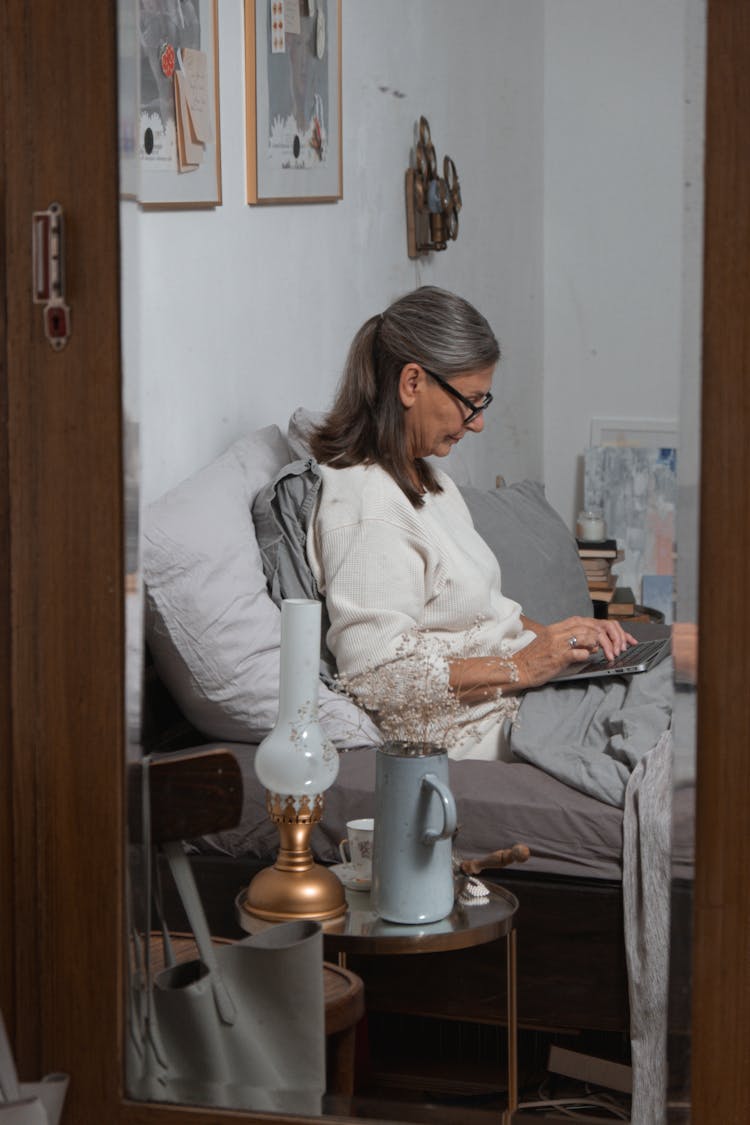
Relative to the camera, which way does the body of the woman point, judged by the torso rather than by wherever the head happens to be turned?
to the viewer's right

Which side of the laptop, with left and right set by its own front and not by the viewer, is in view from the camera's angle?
left

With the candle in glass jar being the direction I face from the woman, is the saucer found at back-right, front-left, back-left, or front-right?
back-right

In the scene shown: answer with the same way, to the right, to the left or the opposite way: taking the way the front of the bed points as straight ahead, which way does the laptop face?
the opposite way

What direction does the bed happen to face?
to the viewer's right

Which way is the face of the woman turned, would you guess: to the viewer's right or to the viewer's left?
to the viewer's right
